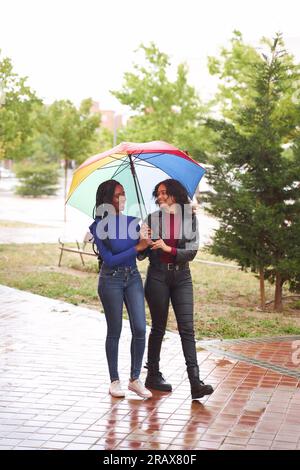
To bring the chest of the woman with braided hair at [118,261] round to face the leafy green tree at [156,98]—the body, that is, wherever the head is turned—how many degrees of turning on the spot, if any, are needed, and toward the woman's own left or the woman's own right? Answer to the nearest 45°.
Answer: approximately 135° to the woman's own left

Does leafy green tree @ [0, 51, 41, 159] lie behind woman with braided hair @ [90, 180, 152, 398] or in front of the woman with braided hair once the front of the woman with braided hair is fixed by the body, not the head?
behind

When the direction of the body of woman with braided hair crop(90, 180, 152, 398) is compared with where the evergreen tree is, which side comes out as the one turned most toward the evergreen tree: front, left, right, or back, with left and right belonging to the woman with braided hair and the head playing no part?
left
